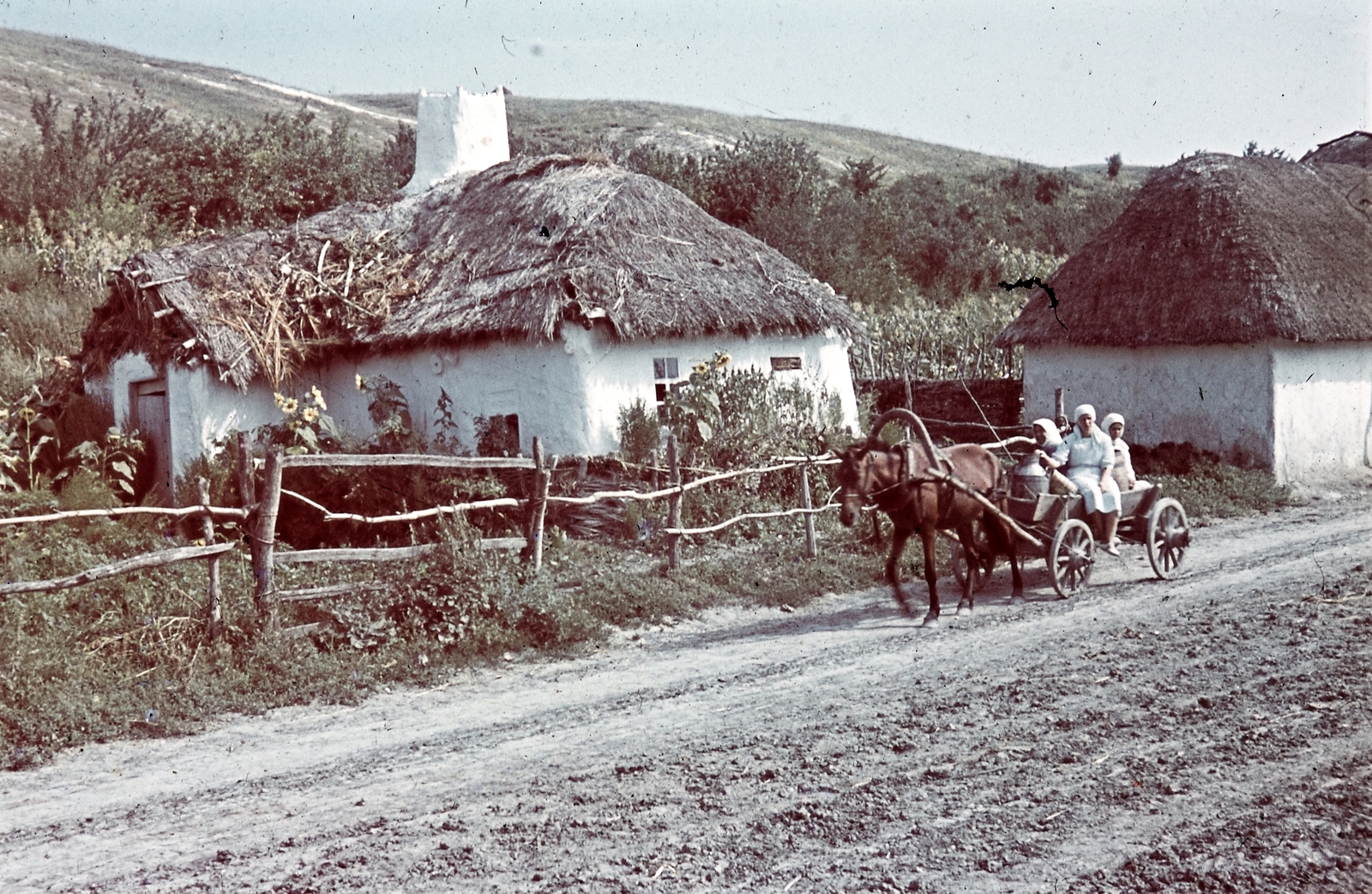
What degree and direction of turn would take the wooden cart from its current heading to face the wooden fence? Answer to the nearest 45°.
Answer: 0° — it already faces it

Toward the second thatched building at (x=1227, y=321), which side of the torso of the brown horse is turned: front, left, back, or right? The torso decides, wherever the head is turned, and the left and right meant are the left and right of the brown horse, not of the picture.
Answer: back

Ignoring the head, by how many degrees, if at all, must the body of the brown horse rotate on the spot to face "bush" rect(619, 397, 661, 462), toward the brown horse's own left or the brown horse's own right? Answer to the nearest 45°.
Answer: approximately 90° to the brown horse's own right

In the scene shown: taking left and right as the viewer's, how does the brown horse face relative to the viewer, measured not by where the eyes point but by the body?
facing the viewer and to the left of the viewer

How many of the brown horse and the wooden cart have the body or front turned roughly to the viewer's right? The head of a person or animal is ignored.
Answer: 0

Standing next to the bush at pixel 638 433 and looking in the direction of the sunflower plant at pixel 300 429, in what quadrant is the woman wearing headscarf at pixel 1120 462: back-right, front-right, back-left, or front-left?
back-left

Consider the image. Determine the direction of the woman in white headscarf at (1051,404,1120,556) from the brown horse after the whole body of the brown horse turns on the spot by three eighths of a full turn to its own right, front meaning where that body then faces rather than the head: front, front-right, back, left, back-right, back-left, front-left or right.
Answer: front-right

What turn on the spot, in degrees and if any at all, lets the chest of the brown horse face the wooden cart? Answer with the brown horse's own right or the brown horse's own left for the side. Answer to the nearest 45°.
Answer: approximately 180°

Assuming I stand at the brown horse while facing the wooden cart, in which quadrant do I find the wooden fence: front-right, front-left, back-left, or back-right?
back-left

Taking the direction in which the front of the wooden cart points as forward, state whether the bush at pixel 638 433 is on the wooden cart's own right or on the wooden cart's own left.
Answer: on the wooden cart's own right

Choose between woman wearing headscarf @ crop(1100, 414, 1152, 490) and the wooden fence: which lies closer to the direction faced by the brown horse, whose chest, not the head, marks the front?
the wooden fence

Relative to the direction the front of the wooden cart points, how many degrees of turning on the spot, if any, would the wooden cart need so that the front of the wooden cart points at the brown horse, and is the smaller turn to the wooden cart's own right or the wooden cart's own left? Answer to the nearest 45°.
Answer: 0° — it already faces it
